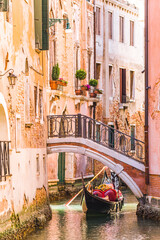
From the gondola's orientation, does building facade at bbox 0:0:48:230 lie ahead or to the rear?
ahead

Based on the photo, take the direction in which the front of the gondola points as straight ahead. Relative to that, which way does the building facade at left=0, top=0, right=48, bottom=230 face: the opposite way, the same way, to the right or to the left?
to the left

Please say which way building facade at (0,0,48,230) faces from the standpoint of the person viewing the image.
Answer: facing the viewer and to the right of the viewer

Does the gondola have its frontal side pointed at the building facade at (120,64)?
no

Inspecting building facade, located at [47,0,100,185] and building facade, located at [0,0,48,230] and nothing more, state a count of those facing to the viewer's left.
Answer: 0

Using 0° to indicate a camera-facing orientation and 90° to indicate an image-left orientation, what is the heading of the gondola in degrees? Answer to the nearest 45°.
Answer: approximately 45°

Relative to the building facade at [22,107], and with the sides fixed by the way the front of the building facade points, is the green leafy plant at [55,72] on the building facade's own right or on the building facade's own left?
on the building facade's own left
